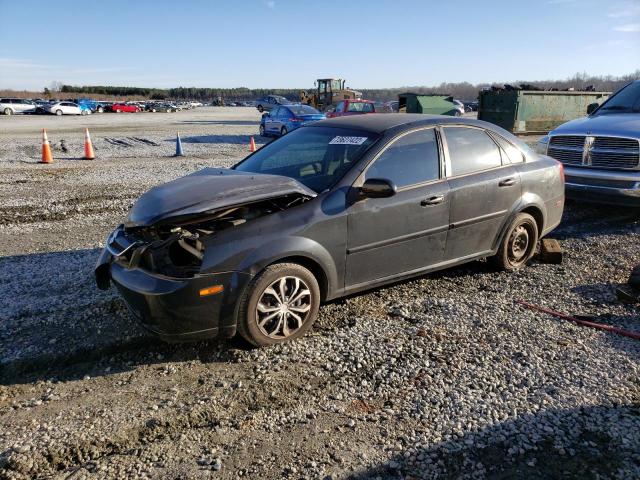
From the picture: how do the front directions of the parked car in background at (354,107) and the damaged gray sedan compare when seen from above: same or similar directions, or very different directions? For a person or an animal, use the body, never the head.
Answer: same or similar directions

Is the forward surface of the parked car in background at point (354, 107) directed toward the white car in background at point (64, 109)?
no

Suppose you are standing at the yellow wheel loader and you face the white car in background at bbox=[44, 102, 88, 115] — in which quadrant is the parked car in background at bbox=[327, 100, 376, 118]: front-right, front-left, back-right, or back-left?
back-left

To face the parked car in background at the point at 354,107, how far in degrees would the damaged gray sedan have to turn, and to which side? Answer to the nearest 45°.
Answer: approximately 135° to its right

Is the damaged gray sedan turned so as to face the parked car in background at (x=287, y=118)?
no

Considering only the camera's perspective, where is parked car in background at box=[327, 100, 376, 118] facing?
facing the viewer and to the left of the viewer

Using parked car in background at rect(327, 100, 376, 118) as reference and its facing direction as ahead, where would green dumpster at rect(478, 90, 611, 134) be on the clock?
The green dumpster is roughly at 8 o'clock from the parked car in background.

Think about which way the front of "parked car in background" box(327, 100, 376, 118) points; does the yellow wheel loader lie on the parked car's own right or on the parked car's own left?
on the parked car's own right

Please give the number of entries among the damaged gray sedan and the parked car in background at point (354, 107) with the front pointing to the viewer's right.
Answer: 0

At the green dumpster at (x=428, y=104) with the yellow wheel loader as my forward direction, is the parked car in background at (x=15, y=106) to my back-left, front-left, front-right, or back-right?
front-left

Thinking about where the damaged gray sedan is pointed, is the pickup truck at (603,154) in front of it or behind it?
behind

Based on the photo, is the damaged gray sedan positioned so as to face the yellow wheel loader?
no
